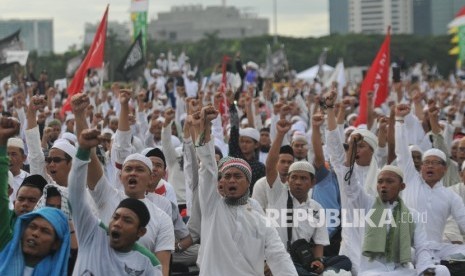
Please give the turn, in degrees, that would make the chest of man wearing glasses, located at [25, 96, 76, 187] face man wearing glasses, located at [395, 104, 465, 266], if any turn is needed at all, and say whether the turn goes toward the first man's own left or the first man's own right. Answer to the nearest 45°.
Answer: approximately 135° to the first man's own left

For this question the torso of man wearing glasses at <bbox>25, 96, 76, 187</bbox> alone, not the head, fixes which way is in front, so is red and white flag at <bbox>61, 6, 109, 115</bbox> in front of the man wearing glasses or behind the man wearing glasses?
behind

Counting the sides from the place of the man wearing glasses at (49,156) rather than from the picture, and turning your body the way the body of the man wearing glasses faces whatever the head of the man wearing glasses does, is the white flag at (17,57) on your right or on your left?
on your right

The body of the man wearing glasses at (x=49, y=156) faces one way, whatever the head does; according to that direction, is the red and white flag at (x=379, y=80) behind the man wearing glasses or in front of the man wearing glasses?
behind

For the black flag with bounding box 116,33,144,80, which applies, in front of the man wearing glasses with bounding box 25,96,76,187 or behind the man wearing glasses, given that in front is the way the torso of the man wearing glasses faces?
behind

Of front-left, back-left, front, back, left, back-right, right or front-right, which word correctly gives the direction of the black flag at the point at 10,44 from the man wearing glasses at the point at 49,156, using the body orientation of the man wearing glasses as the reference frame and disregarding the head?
back-right

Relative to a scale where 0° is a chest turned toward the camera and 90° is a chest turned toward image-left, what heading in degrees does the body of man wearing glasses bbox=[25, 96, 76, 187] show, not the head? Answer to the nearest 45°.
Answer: approximately 45°
